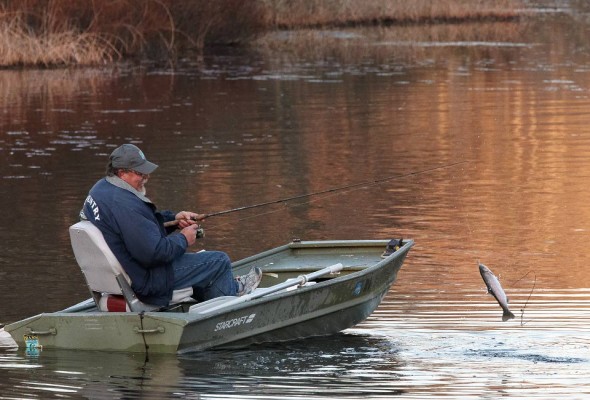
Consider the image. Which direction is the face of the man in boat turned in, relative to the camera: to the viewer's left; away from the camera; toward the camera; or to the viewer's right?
to the viewer's right

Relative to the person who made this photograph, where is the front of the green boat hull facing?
facing away from the viewer and to the right of the viewer

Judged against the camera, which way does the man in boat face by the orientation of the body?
to the viewer's right
